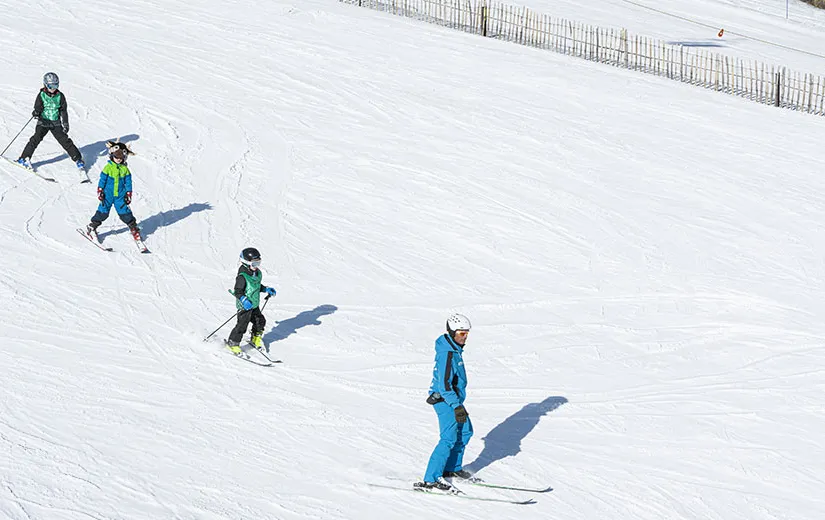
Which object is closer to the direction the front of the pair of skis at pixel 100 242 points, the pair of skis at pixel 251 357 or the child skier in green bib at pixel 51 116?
the pair of skis

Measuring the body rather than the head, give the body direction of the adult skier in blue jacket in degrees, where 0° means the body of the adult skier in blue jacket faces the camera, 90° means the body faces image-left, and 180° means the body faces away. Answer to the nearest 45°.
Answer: approximately 270°

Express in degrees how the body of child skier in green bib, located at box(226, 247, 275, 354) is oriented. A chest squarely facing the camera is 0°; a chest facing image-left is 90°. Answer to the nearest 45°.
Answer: approximately 315°

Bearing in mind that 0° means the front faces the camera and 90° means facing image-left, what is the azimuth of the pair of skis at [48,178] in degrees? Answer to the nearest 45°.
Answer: approximately 315°

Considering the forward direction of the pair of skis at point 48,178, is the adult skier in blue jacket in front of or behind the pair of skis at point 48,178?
in front

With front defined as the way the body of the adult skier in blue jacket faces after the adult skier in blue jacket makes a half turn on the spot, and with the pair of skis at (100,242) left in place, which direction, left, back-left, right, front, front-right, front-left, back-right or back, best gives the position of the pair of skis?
front-right

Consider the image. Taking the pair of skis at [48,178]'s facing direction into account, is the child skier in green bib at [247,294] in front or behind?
in front

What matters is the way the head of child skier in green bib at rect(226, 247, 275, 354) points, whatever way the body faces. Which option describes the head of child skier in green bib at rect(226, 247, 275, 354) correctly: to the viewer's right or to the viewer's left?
to the viewer's right
